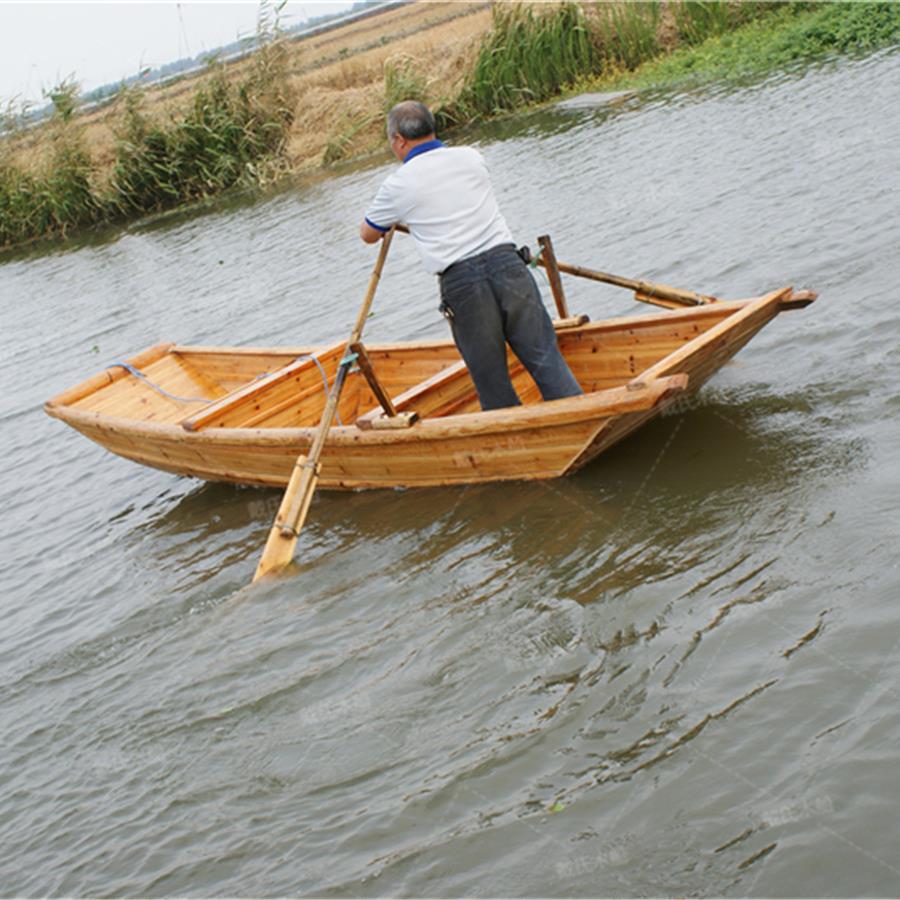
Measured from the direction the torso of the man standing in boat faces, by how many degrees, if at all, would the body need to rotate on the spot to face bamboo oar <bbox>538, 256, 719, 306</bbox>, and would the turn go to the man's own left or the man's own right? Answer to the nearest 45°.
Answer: approximately 90° to the man's own right

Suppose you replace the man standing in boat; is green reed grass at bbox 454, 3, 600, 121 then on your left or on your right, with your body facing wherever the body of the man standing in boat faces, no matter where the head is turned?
on your right

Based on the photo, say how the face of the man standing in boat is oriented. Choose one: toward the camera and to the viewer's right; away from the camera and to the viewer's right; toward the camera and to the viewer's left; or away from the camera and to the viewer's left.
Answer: away from the camera and to the viewer's left

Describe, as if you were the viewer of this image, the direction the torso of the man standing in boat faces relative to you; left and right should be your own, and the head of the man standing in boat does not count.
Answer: facing away from the viewer and to the left of the viewer
